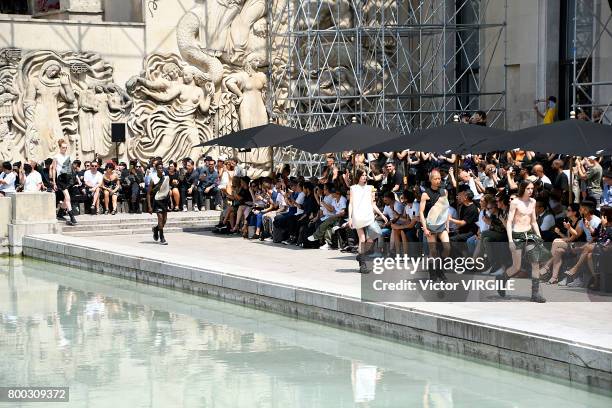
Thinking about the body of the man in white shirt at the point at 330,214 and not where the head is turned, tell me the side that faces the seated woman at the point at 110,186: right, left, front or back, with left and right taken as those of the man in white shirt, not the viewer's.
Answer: right

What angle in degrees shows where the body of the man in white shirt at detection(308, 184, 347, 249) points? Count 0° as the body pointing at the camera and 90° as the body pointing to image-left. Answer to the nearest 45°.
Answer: approximately 45°

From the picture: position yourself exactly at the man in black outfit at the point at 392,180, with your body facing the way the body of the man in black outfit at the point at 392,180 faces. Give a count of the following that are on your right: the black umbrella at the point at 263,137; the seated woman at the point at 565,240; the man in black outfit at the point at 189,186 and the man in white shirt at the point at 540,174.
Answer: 2

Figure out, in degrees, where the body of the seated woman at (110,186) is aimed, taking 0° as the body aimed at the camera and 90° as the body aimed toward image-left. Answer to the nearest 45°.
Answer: approximately 0°

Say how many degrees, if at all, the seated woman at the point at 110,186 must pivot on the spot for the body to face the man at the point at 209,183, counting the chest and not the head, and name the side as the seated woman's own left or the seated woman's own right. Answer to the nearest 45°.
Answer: approximately 90° to the seated woman's own left

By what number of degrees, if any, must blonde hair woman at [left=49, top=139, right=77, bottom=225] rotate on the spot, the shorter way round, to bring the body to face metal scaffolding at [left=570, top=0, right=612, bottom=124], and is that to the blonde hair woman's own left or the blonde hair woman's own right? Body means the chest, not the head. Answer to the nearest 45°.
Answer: approximately 45° to the blonde hair woman's own left

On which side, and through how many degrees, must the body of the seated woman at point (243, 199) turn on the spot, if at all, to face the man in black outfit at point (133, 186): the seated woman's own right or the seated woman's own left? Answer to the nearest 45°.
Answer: approximately 45° to the seated woman's own right

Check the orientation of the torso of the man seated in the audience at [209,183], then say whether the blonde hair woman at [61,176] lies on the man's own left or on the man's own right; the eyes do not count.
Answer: on the man's own right

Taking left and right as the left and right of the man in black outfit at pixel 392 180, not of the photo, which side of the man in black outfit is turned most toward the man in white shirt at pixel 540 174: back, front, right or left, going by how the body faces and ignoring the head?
left

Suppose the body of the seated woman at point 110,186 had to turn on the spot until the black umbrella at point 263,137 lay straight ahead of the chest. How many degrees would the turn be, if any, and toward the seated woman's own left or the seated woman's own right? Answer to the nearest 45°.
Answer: approximately 45° to the seated woman's own left
